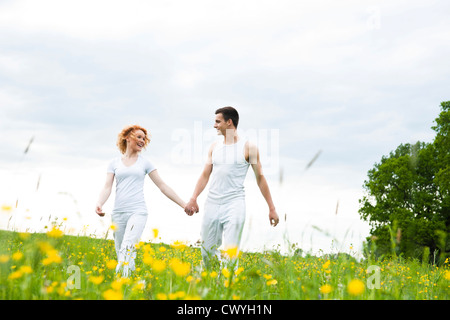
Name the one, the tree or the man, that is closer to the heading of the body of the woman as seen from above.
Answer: the man

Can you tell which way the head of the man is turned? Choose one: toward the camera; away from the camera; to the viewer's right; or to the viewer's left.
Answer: to the viewer's left

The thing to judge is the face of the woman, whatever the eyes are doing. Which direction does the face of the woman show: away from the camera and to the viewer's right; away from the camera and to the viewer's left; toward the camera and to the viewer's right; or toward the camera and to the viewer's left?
toward the camera and to the viewer's right

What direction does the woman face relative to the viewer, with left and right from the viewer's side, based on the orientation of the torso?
facing the viewer

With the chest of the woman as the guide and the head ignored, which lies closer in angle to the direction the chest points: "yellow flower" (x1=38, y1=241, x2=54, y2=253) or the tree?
the yellow flower

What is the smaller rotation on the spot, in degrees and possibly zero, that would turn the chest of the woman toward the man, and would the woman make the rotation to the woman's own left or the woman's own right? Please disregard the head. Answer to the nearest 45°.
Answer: approximately 45° to the woman's own left

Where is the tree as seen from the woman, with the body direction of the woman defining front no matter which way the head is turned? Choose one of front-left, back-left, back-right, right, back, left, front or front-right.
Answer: back-left
